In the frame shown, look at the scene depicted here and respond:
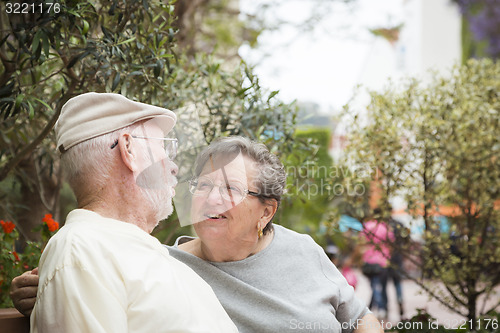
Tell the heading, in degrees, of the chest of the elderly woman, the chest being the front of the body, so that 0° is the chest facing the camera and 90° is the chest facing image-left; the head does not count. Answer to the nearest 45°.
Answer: approximately 45°

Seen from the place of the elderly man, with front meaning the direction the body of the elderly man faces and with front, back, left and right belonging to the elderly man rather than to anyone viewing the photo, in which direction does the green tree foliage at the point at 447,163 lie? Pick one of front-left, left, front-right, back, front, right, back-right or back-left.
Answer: front-left

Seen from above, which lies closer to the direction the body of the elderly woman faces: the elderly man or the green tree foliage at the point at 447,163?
the elderly man

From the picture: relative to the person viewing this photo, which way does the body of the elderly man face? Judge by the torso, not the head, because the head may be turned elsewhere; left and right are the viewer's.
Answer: facing to the right of the viewer

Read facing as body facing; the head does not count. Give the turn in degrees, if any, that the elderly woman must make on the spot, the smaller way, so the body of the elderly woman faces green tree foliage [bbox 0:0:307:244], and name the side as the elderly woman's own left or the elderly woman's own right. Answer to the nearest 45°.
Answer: approximately 90° to the elderly woman's own right

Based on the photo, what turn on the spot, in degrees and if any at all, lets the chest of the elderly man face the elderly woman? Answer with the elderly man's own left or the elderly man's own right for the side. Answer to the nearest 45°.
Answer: approximately 45° to the elderly man's own left

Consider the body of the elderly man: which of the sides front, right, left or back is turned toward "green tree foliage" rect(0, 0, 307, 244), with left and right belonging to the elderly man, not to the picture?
left
